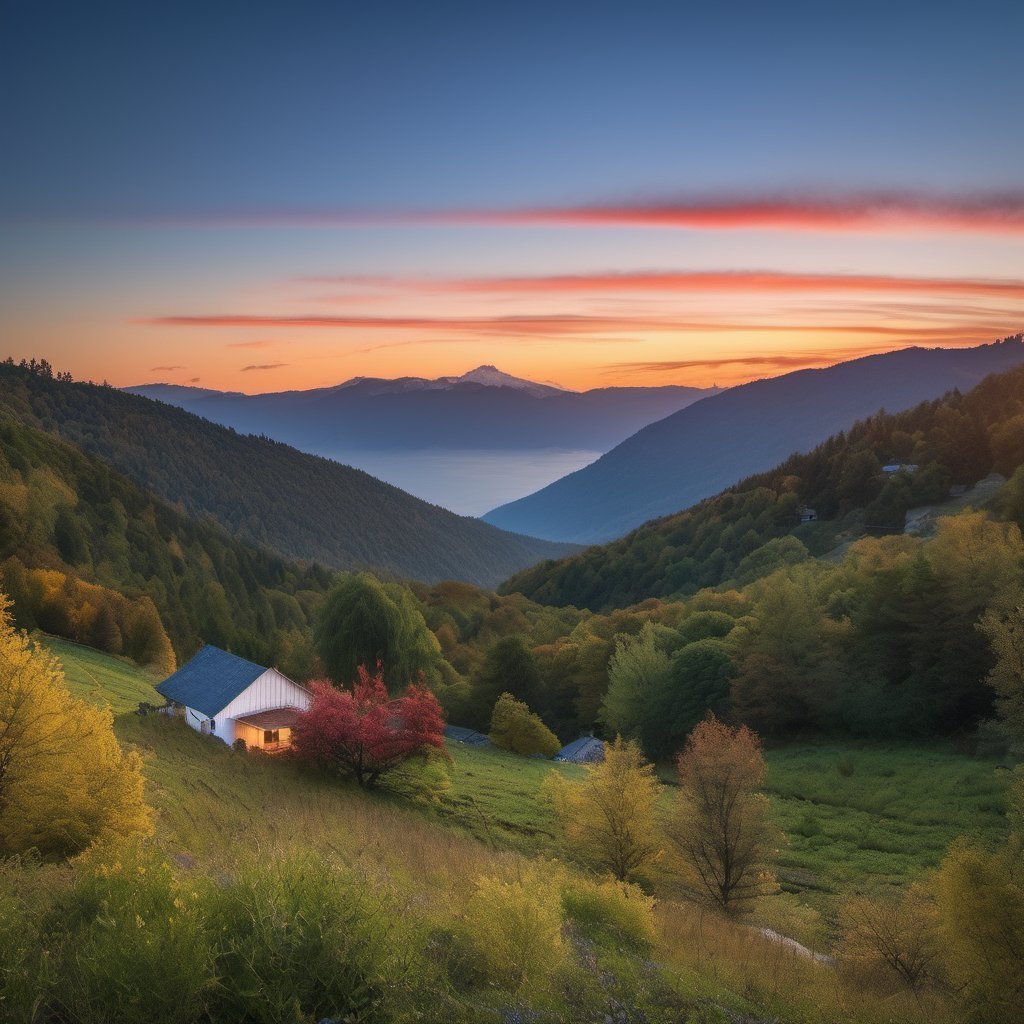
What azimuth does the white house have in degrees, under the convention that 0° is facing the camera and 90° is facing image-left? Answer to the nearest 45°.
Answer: approximately 315°

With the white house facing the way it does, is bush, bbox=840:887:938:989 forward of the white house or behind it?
forward

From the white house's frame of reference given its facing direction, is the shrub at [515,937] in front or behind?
in front

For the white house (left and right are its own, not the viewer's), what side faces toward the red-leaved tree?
front

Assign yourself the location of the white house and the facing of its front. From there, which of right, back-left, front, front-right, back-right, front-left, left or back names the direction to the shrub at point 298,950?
front-right

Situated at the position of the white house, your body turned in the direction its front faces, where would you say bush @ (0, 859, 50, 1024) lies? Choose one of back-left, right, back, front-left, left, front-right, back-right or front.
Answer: front-right

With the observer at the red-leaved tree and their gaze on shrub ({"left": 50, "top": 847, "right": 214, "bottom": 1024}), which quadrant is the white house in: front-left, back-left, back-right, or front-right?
back-right

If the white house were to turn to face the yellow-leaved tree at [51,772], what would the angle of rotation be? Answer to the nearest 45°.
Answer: approximately 45° to its right
